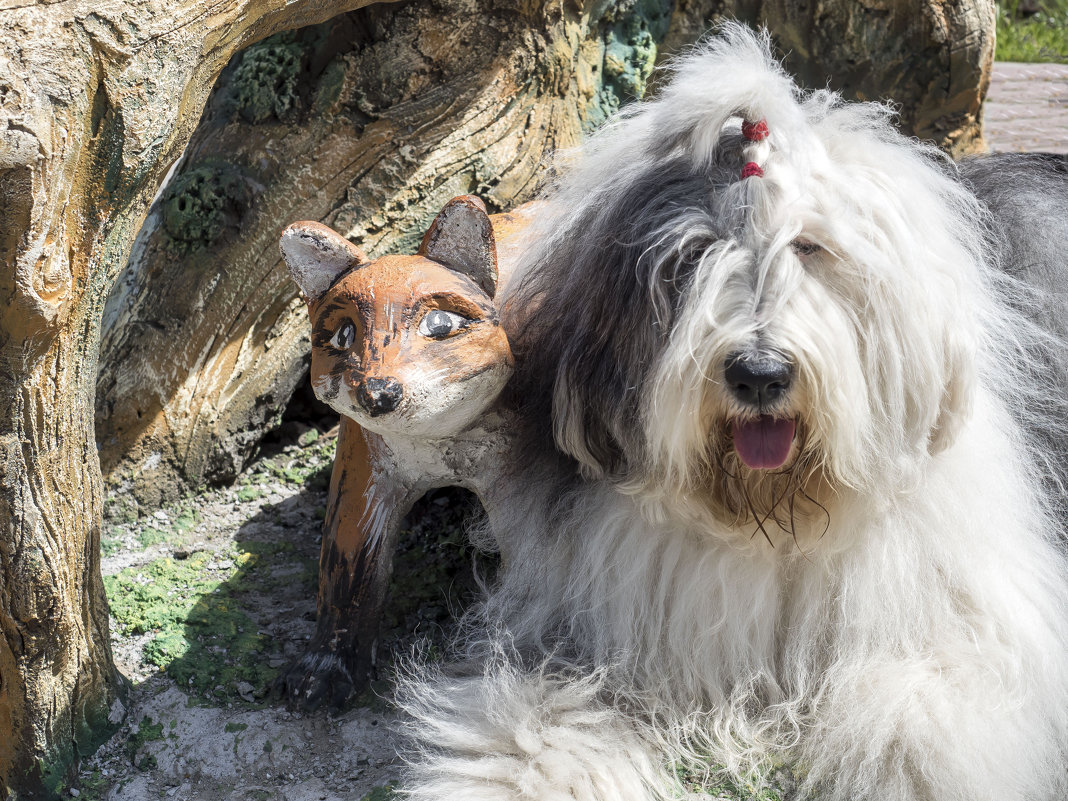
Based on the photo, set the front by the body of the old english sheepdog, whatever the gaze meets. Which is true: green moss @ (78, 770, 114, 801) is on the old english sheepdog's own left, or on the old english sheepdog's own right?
on the old english sheepdog's own right

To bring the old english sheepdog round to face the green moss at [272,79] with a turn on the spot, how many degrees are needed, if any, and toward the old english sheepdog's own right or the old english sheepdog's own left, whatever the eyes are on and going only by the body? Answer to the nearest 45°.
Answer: approximately 135° to the old english sheepdog's own right

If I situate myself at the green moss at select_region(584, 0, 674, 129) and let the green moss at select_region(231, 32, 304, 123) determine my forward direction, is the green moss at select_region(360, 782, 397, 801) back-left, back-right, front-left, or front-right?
front-left

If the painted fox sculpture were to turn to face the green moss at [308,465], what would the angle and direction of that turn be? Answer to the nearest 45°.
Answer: approximately 135° to its right

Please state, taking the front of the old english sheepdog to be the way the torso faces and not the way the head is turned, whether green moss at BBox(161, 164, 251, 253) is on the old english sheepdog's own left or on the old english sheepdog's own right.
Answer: on the old english sheepdog's own right

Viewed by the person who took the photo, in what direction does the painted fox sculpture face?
facing the viewer and to the left of the viewer

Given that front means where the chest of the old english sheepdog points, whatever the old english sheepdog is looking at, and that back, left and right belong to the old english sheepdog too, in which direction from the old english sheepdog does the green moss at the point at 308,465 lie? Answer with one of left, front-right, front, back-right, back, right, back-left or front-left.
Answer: back-right

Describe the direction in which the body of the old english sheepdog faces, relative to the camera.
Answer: toward the camera

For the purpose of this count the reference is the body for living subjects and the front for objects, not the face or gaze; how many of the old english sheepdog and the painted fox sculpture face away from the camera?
0

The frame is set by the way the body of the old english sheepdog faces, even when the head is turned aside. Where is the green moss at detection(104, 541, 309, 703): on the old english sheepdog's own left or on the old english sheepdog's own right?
on the old english sheepdog's own right
